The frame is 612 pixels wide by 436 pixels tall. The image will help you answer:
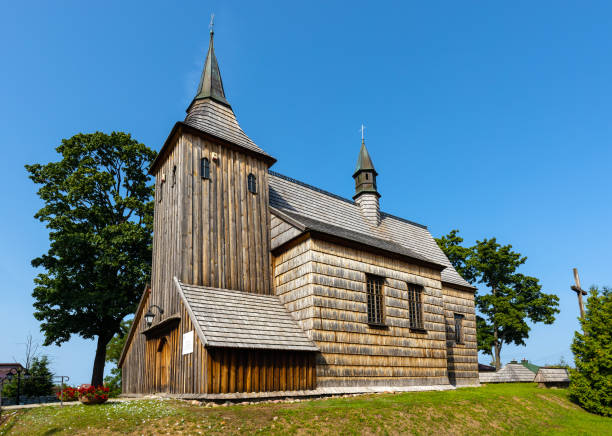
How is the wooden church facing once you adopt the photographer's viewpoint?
facing the viewer and to the left of the viewer

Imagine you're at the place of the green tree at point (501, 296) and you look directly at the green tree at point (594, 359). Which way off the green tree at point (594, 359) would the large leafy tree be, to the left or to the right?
right

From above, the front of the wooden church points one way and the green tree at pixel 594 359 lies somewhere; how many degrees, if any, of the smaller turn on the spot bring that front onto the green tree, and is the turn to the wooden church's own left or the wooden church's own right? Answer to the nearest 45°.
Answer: approximately 135° to the wooden church's own left

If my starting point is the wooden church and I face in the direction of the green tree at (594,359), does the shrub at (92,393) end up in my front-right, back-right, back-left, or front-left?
back-right

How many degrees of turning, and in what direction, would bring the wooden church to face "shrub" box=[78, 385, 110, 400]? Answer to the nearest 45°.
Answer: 0° — it already faces it

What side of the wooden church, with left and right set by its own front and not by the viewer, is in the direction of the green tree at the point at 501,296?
back

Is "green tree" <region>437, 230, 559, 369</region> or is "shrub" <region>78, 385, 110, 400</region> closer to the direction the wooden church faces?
the shrub
